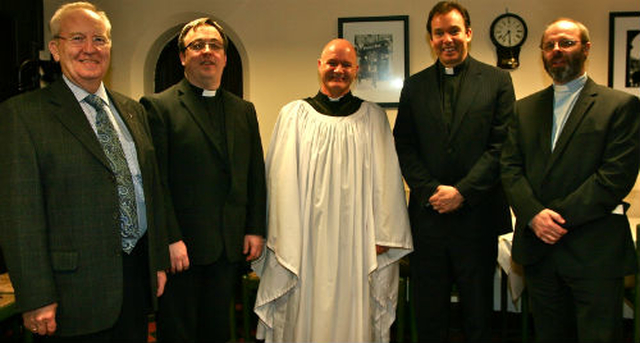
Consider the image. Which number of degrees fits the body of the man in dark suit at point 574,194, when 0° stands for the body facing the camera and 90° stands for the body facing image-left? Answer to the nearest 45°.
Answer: approximately 45°

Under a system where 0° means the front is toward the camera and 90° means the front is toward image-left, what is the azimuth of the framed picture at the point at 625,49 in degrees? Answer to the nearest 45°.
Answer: approximately 0°

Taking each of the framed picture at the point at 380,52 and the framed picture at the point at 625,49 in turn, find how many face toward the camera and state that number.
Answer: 2

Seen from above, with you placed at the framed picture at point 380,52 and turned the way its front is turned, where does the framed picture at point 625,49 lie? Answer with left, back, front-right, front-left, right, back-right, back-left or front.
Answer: left

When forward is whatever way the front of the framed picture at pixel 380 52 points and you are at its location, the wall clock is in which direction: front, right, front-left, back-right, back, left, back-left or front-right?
left

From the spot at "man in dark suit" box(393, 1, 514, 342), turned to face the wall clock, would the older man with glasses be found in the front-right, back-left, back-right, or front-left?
back-left

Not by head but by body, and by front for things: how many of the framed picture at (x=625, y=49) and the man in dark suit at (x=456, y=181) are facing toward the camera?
2

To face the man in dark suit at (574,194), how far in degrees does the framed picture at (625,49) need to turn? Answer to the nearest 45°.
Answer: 0° — it already faces them

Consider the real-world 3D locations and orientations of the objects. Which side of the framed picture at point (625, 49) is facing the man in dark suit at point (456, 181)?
front
